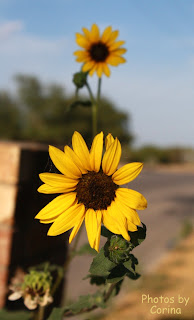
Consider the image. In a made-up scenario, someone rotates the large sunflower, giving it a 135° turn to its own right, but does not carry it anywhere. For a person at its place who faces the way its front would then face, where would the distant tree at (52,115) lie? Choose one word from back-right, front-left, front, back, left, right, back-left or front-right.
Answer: front-right

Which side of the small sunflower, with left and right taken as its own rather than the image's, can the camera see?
front

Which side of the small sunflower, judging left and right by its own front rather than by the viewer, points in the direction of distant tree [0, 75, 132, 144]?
back

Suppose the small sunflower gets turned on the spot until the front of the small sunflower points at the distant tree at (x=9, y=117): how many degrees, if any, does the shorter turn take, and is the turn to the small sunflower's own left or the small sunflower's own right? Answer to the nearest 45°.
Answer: approximately 180°

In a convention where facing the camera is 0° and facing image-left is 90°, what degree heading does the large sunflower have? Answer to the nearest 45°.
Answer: approximately 0°
